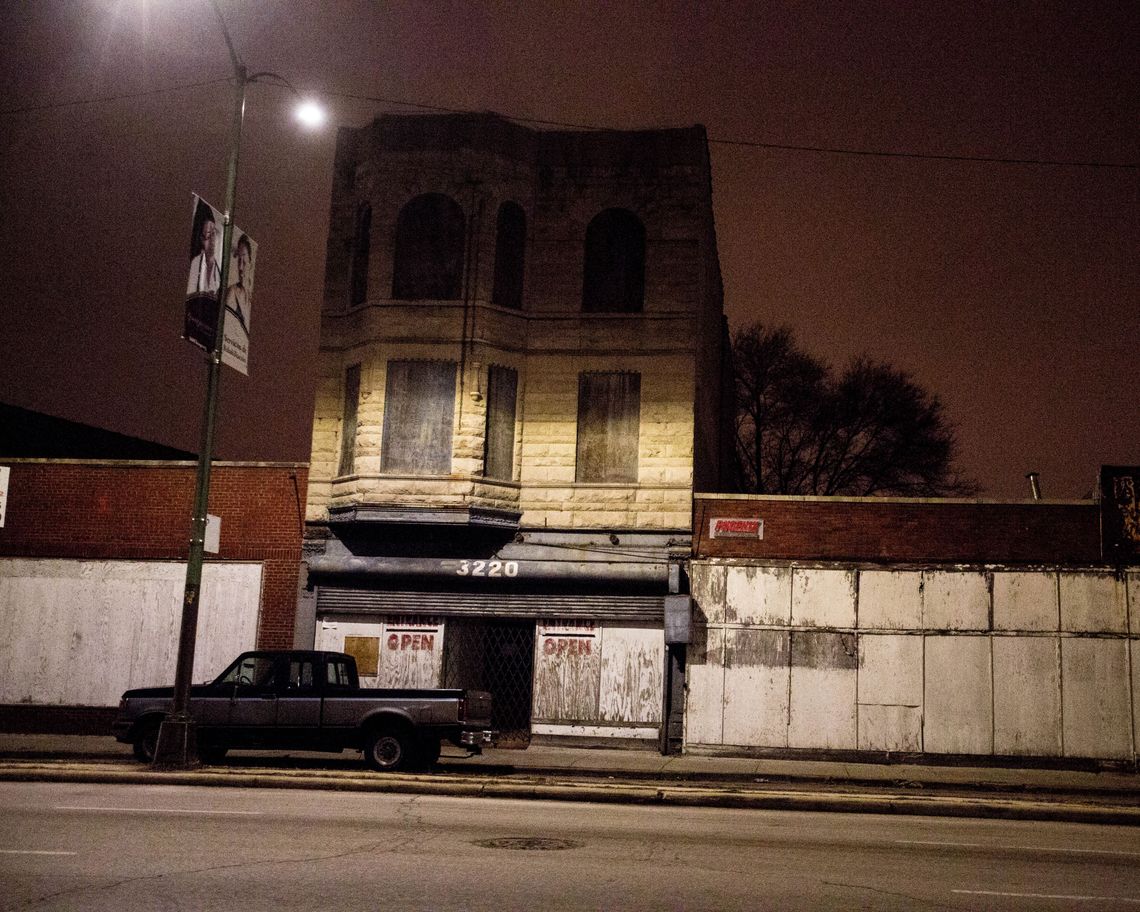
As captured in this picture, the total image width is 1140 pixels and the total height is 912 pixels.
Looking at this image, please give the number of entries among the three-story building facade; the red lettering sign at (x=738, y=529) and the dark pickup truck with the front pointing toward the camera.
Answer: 2

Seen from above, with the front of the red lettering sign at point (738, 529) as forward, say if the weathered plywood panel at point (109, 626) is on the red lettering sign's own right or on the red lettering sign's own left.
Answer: on the red lettering sign's own right

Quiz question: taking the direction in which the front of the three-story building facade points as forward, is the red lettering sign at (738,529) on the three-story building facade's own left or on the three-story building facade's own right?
on the three-story building facade's own left

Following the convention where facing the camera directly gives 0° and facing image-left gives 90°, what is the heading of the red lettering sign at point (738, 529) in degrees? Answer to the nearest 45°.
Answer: approximately 0°

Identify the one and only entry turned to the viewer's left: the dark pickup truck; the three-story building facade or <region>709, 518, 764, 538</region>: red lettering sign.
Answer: the dark pickup truck

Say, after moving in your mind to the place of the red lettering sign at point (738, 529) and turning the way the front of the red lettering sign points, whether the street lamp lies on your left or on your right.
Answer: on your right

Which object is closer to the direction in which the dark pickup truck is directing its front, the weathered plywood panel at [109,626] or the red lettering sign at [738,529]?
the weathered plywood panel

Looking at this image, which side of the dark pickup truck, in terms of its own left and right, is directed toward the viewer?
left

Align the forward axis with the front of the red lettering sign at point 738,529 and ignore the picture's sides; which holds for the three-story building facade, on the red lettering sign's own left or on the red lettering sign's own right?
on the red lettering sign's own right

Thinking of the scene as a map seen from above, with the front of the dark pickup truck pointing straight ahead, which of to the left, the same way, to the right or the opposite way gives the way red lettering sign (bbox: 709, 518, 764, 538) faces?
to the left

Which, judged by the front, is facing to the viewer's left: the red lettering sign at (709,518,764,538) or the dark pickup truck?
the dark pickup truck

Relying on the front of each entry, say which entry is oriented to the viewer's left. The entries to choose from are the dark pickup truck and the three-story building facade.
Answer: the dark pickup truck
